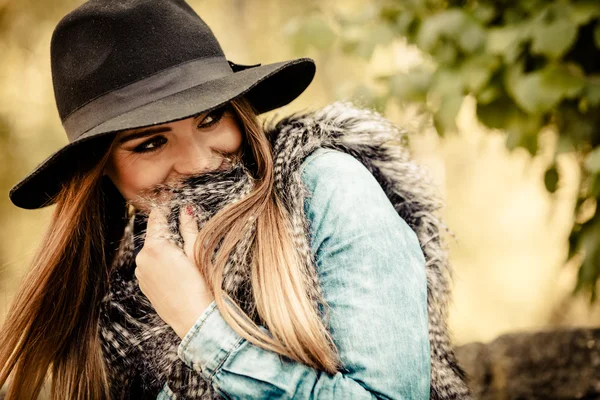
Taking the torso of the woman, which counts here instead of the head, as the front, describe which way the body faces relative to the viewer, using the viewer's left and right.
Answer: facing the viewer and to the left of the viewer

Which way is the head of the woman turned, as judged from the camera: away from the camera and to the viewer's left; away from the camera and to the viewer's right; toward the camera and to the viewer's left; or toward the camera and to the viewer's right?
toward the camera and to the viewer's left
